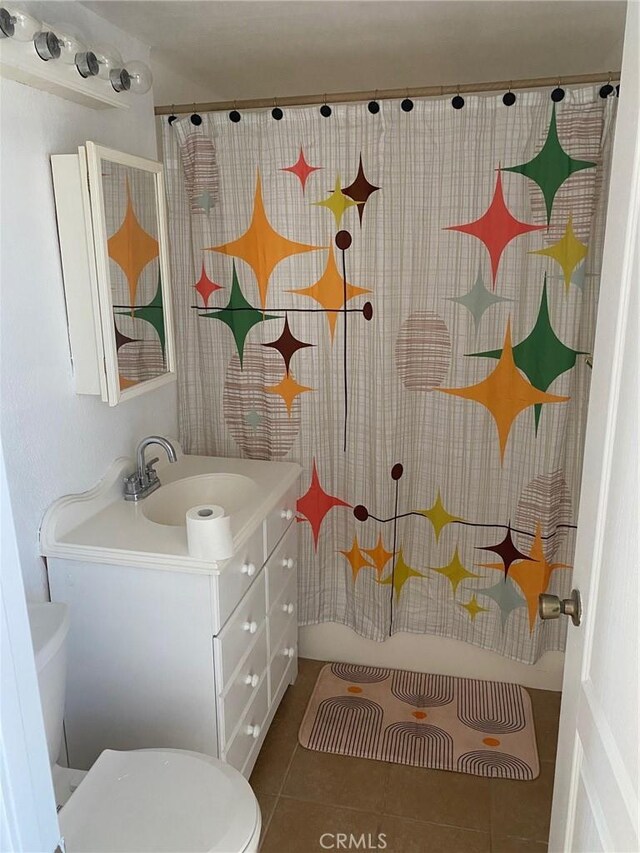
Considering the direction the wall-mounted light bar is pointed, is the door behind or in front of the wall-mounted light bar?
in front

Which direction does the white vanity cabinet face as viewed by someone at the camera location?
facing the viewer and to the right of the viewer

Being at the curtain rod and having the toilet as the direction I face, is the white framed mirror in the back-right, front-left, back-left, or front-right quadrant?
front-right

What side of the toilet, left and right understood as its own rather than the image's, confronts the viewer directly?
right

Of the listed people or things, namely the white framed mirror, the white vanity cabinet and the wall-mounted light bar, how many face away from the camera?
0

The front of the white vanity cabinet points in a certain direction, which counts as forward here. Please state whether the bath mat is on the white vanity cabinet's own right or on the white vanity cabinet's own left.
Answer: on the white vanity cabinet's own left

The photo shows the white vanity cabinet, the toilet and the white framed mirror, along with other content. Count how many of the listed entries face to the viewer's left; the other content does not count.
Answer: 0

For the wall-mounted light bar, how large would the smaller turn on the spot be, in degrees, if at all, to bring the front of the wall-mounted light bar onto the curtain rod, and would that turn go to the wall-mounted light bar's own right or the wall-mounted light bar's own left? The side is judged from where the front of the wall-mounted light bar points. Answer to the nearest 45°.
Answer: approximately 45° to the wall-mounted light bar's own left

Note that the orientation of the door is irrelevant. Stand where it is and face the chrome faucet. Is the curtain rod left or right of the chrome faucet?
right

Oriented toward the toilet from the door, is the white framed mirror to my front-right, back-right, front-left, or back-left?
front-right

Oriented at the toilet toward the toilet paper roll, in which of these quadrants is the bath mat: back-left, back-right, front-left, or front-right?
front-right

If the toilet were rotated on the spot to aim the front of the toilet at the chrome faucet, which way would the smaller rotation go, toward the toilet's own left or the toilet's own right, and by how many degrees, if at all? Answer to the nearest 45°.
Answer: approximately 90° to the toilet's own left
